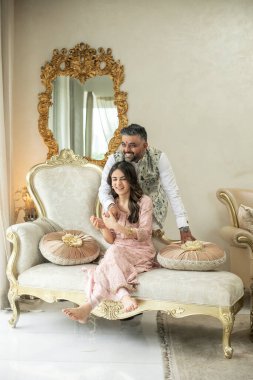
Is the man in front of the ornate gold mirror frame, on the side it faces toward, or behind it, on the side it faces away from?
in front

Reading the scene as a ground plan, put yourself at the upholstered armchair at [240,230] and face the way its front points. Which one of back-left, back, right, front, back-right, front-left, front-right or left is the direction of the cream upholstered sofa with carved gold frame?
right

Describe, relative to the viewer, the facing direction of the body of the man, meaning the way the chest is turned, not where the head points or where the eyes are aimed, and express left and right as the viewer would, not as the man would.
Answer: facing the viewer and to the left of the viewer

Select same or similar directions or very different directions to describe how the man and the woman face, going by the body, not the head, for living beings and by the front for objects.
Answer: same or similar directions

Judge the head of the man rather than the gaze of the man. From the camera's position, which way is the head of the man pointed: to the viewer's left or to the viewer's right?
to the viewer's left

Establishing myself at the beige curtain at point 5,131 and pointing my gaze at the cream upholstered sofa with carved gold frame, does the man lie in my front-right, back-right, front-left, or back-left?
front-left

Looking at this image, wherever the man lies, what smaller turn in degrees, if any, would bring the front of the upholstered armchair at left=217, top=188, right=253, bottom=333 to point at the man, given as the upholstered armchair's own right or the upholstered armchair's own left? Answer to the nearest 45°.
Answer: approximately 90° to the upholstered armchair's own right

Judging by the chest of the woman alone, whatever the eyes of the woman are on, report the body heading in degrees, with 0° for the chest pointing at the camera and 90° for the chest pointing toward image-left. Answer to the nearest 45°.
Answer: approximately 45°

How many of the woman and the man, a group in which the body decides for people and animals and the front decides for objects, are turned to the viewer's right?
0

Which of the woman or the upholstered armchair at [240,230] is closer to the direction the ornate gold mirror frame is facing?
the woman

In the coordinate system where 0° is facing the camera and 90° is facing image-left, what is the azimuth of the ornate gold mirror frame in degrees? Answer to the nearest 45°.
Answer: approximately 0°
